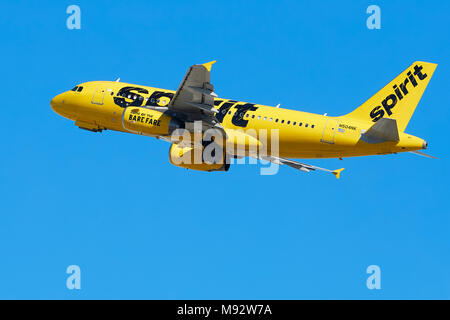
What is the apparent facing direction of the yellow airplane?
to the viewer's left
